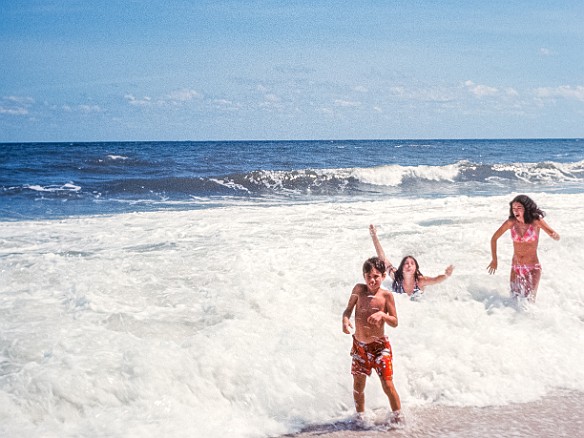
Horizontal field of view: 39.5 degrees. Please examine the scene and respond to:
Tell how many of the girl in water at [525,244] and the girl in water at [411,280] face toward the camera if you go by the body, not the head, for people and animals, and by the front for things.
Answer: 2

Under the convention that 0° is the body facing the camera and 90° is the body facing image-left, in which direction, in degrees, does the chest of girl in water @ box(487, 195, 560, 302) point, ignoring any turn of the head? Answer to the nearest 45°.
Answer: approximately 0°

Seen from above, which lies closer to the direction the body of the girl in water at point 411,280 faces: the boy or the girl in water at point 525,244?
the boy

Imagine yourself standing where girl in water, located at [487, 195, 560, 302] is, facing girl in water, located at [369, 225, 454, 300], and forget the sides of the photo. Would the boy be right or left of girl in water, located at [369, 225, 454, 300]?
left

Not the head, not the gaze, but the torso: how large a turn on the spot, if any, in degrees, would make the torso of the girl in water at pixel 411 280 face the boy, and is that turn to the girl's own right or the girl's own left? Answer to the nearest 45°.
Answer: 0° — they already face them

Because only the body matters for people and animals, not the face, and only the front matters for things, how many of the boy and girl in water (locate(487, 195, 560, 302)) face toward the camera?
2

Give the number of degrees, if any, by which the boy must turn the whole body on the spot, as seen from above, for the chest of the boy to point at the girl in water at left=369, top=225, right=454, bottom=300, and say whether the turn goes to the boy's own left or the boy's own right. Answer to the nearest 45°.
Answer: approximately 180°

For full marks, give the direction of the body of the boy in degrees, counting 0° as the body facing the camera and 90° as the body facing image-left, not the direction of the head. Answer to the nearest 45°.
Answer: approximately 0°

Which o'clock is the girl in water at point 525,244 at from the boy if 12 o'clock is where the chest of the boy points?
The girl in water is roughly at 7 o'clock from the boy.

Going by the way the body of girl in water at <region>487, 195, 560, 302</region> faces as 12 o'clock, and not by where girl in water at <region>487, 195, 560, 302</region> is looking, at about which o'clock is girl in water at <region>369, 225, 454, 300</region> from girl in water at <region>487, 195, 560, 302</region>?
girl in water at <region>369, 225, 454, 300</region> is roughly at 2 o'clock from girl in water at <region>487, 195, 560, 302</region>.

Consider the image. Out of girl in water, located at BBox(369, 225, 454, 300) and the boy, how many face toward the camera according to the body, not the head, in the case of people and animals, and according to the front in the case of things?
2
